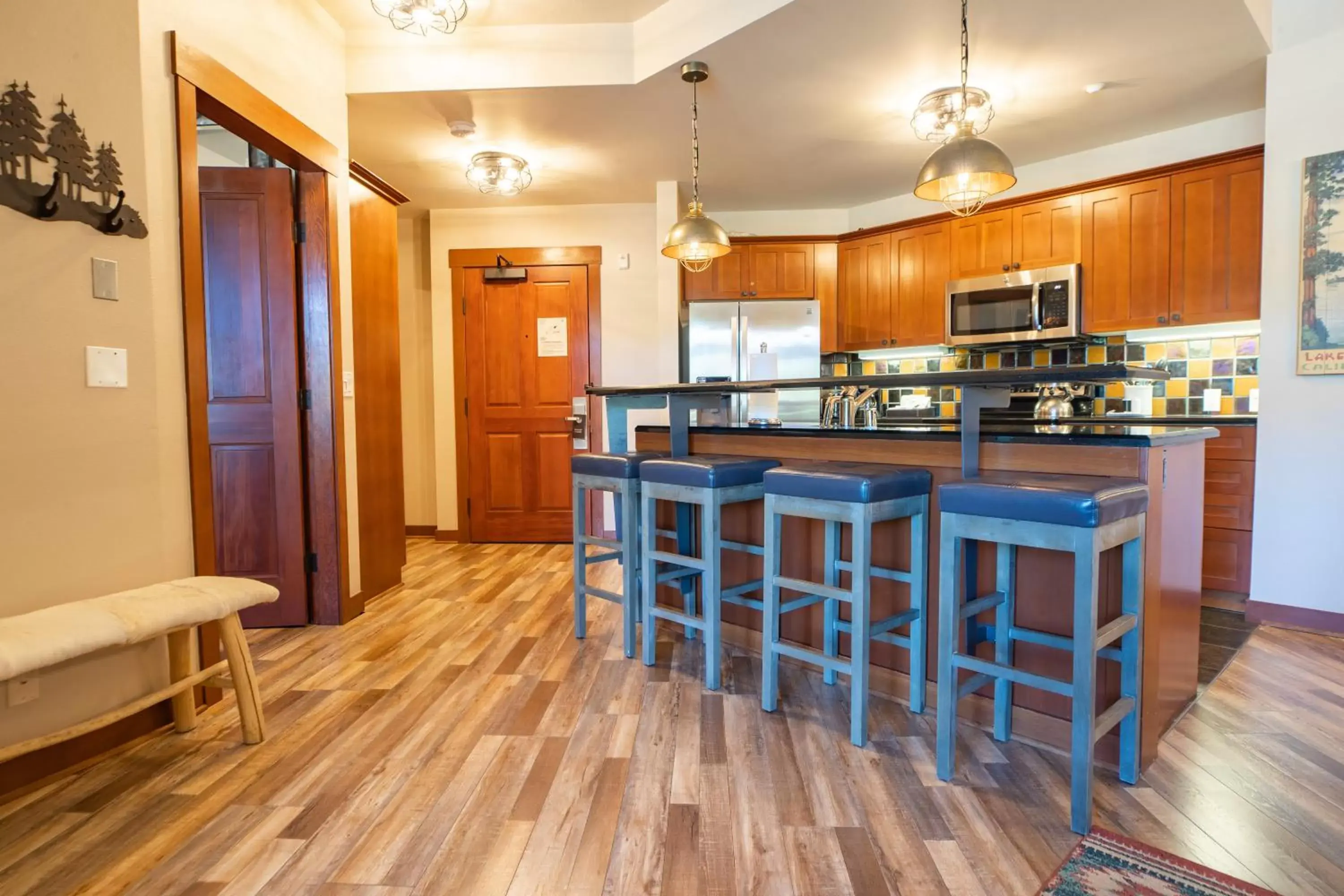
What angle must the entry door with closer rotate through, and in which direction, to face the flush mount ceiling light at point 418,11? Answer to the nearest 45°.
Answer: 0° — it already faces it

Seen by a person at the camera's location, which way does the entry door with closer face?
facing the viewer

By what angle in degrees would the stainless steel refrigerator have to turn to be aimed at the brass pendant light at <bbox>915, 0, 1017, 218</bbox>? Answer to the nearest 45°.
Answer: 0° — it already faces it

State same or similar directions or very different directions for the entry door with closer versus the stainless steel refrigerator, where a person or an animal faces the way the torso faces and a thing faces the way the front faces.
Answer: same or similar directions

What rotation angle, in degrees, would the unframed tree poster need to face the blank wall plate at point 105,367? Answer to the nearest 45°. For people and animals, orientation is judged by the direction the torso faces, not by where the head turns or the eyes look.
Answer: approximately 45° to its right

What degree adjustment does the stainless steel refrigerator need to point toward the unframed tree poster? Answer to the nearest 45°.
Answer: approximately 45° to its left

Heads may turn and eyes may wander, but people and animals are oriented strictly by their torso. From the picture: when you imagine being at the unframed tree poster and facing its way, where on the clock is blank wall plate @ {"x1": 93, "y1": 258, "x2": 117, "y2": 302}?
The blank wall plate is roughly at 1 o'clock from the unframed tree poster.

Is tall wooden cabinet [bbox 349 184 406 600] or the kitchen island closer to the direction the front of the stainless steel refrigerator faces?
the kitchen island

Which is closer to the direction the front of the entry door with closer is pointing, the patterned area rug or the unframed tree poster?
the patterned area rug

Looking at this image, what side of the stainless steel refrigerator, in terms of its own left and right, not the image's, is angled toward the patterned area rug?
front

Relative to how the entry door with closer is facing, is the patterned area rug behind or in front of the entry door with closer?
in front

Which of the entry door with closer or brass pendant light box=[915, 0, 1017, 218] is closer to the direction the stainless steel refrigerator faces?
the brass pendant light

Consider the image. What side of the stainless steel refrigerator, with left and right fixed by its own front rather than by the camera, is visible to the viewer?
front
